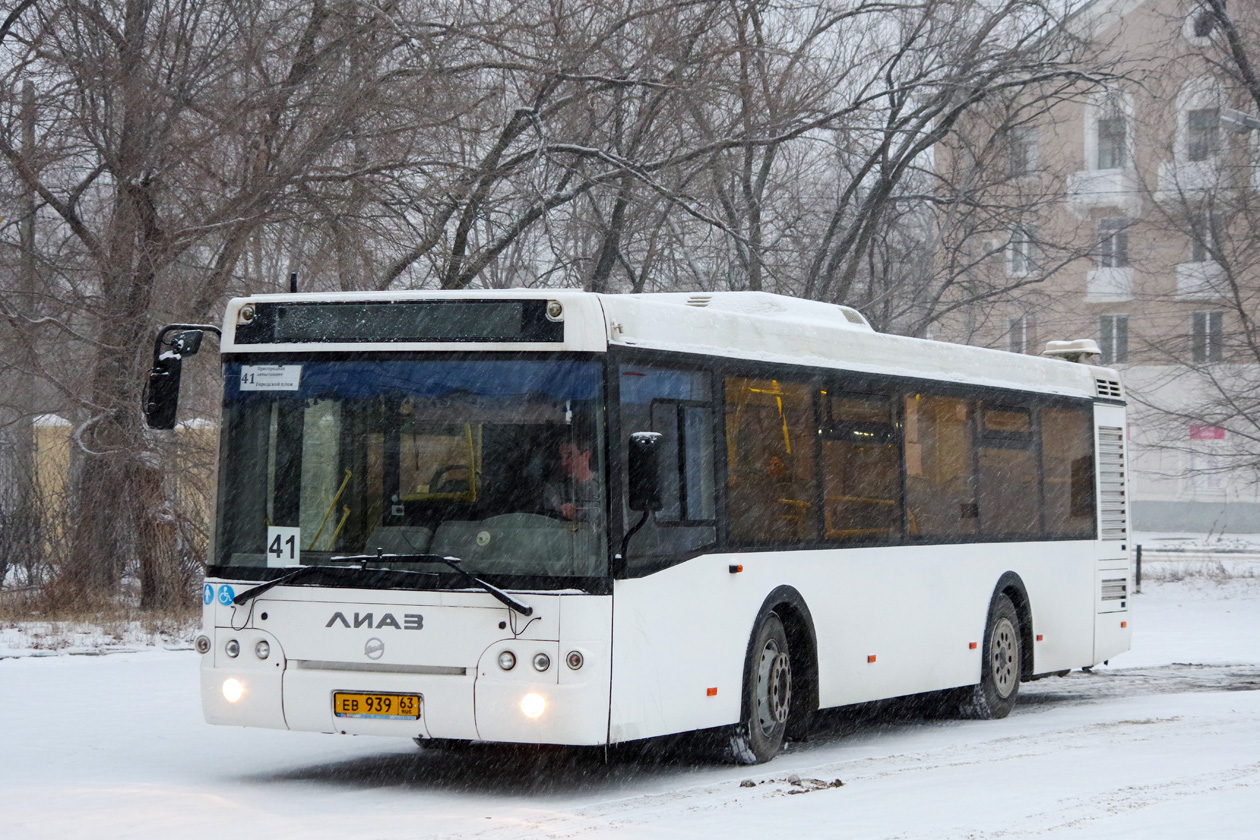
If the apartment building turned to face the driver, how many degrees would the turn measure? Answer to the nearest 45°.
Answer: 0° — it already faces them

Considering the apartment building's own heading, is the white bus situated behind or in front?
in front

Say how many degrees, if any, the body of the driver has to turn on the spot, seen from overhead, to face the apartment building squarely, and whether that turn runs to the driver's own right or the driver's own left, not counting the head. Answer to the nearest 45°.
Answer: approximately 180°

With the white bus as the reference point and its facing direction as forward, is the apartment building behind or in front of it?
behind

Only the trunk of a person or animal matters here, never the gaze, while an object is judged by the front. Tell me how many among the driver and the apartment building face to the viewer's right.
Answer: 0

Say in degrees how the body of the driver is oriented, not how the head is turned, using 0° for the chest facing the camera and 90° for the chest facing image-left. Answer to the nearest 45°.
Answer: approximately 45°

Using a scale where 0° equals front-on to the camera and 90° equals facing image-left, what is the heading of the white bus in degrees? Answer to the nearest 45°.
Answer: approximately 45°

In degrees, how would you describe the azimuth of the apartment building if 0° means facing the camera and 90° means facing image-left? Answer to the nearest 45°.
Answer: approximately 0°

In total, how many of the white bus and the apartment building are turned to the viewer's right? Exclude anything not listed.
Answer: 0
